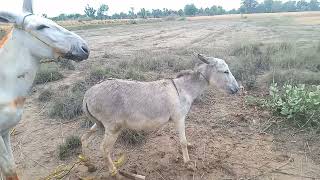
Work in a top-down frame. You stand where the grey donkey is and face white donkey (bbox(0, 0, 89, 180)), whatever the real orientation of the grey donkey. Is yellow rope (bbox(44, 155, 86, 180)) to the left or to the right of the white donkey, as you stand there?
right

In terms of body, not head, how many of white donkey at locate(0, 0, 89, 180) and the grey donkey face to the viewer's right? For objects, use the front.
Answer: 2

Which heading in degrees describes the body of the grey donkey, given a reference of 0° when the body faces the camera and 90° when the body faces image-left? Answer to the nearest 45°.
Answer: approximately 270°

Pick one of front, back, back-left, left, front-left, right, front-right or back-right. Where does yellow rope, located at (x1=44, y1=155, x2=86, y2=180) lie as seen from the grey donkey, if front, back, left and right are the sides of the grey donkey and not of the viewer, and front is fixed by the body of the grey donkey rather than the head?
back

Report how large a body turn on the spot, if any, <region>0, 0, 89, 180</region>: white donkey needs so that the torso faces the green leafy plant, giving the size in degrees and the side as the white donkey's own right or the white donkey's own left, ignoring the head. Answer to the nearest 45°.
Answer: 0° — it already faces it

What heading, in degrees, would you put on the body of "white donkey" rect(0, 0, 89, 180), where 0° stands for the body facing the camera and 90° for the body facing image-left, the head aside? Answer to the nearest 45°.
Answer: approximately 270°
